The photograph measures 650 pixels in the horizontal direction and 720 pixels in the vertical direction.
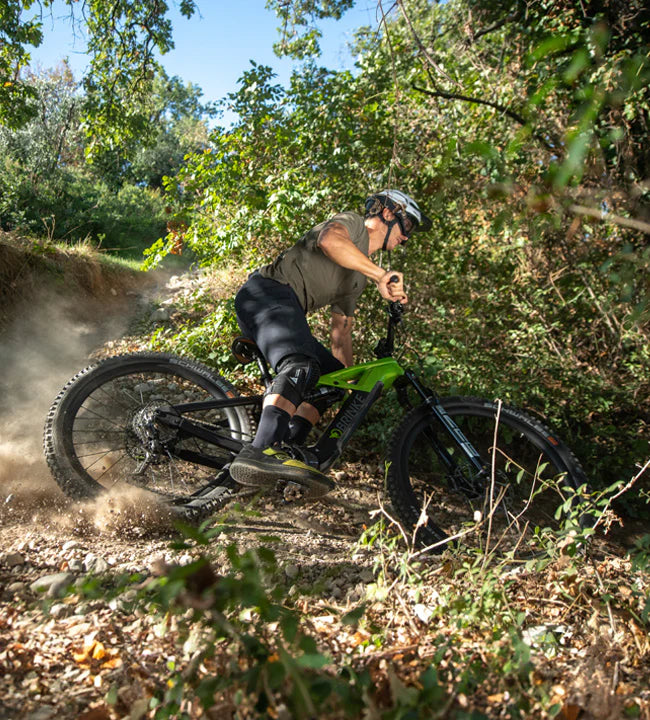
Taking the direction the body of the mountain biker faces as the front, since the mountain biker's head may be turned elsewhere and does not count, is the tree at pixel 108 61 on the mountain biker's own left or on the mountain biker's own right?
on the mountain biker's own left

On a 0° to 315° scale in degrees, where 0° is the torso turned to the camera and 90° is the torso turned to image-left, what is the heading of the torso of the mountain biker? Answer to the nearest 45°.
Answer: approximately 270°

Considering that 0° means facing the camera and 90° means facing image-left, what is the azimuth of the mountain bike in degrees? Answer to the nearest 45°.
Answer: approximately 270°
